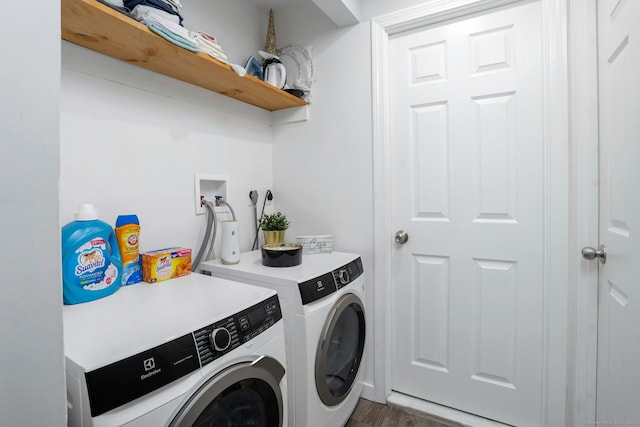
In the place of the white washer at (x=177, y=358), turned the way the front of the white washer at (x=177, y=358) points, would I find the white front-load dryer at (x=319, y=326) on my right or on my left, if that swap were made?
on my left

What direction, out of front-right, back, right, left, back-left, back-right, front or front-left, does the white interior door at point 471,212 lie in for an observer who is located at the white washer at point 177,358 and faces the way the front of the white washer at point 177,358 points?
front-left

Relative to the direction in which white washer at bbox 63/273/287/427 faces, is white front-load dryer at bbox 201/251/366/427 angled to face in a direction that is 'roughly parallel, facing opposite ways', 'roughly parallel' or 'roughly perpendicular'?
roughly parallel

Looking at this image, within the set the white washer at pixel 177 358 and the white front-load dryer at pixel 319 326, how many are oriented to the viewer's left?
0

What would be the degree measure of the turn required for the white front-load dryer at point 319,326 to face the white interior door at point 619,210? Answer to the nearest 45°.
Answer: approximately 45° to its left

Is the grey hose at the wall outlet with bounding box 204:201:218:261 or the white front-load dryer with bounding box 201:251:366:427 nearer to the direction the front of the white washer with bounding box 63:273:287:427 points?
the white front-load dryer

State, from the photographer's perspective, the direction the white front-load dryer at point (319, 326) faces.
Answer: facing the viewer and to the right of the viewer

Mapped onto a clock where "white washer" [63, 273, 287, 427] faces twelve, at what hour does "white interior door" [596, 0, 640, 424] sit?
The white interior door is roughly at 11 o'clock from the white washer.

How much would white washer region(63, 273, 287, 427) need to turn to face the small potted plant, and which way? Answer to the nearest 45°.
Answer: approximately 90° to its left

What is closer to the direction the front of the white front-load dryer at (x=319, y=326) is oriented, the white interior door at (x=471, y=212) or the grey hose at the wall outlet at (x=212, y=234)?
the white interior door
